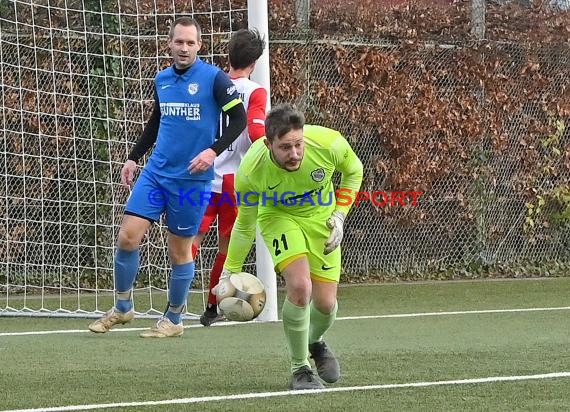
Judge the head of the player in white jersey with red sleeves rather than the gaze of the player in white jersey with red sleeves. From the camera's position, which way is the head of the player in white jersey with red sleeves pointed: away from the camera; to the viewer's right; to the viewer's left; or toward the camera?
away from the camera

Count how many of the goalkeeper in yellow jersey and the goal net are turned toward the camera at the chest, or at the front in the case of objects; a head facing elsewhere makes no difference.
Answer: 2

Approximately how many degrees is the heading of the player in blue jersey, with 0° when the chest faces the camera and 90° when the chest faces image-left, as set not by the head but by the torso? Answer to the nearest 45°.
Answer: approximately 45°

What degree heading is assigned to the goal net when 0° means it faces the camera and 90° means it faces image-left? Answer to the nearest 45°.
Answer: approximately 0°

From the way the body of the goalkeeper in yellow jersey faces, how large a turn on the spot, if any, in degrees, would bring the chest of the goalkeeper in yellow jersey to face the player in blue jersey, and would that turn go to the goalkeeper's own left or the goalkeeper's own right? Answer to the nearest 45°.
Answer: approximately 135° to the goalkeeper's own right

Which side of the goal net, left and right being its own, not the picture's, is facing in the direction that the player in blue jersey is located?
front

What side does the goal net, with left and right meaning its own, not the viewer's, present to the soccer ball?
front

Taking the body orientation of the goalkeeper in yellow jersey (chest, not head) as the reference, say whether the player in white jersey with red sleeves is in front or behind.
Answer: behind

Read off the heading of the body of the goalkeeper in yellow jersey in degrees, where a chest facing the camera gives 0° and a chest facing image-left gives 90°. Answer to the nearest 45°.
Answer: approximately 0°

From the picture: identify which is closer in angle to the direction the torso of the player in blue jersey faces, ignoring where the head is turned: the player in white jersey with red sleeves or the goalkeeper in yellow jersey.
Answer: the goalkeeper in yellow jersey

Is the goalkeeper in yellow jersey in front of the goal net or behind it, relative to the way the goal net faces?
in front
